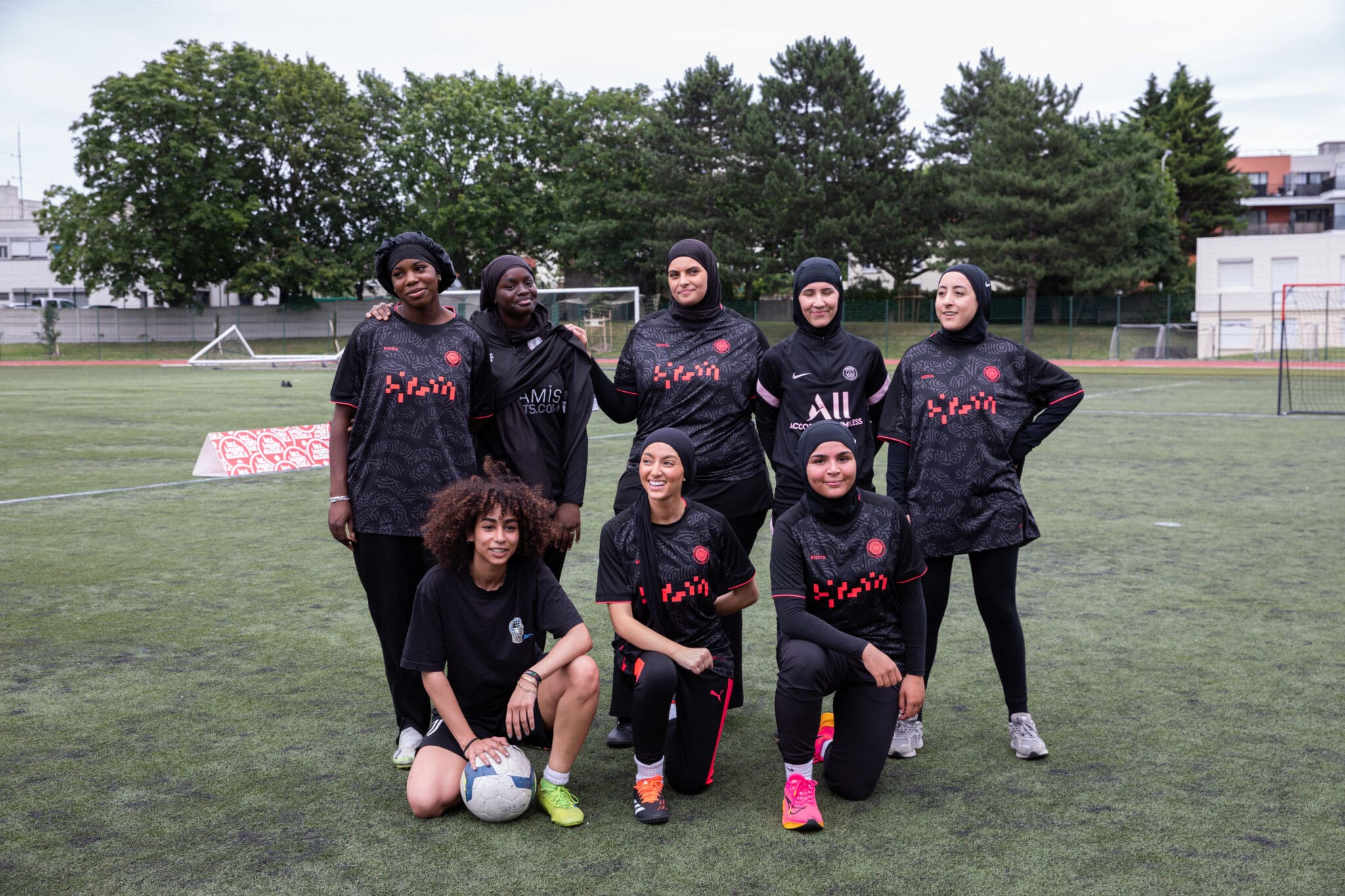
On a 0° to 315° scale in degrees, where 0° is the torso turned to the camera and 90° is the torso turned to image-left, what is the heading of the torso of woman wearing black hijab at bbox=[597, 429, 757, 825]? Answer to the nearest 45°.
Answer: approximately 0°

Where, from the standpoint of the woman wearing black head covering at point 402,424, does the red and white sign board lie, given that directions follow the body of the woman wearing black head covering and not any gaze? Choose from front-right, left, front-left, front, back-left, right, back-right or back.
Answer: back
